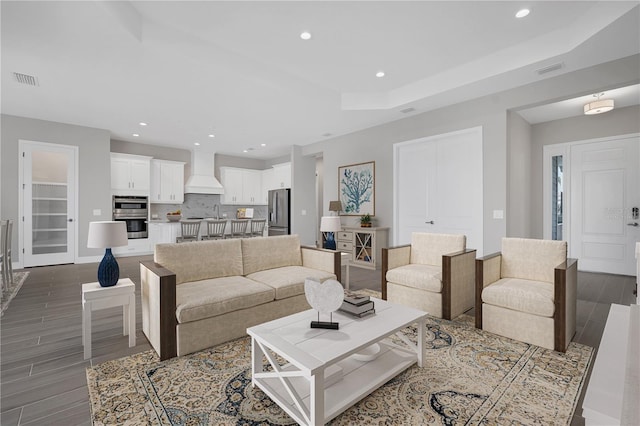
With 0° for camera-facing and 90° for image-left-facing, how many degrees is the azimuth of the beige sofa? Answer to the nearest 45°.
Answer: approximately 315°

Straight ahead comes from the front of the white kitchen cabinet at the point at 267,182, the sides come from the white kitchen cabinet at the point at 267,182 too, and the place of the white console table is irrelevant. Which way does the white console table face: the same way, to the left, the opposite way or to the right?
to the right

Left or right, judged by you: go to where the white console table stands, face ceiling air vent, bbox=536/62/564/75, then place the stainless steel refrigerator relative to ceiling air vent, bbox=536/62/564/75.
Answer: left

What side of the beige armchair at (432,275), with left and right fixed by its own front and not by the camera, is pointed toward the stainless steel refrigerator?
right

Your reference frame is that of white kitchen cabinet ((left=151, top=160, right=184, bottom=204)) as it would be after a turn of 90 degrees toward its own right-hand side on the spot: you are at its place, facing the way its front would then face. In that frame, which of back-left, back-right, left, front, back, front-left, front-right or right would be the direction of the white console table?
left

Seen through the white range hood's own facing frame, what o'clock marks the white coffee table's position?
The white coffee table is roughly at 12 o'clock from the white range hood.

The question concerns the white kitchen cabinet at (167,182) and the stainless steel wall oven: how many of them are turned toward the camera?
2

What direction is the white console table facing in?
to the viewer's left

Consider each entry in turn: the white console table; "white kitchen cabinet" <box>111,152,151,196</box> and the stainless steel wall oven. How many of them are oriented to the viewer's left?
1

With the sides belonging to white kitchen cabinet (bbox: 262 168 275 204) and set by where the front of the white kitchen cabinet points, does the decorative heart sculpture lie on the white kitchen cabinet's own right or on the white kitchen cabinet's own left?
on the white kitchen cabinet's own left

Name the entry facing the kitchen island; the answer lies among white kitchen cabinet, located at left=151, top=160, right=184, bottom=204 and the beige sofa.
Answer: the white kitchen cabinet

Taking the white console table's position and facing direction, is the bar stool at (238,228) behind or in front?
in front
